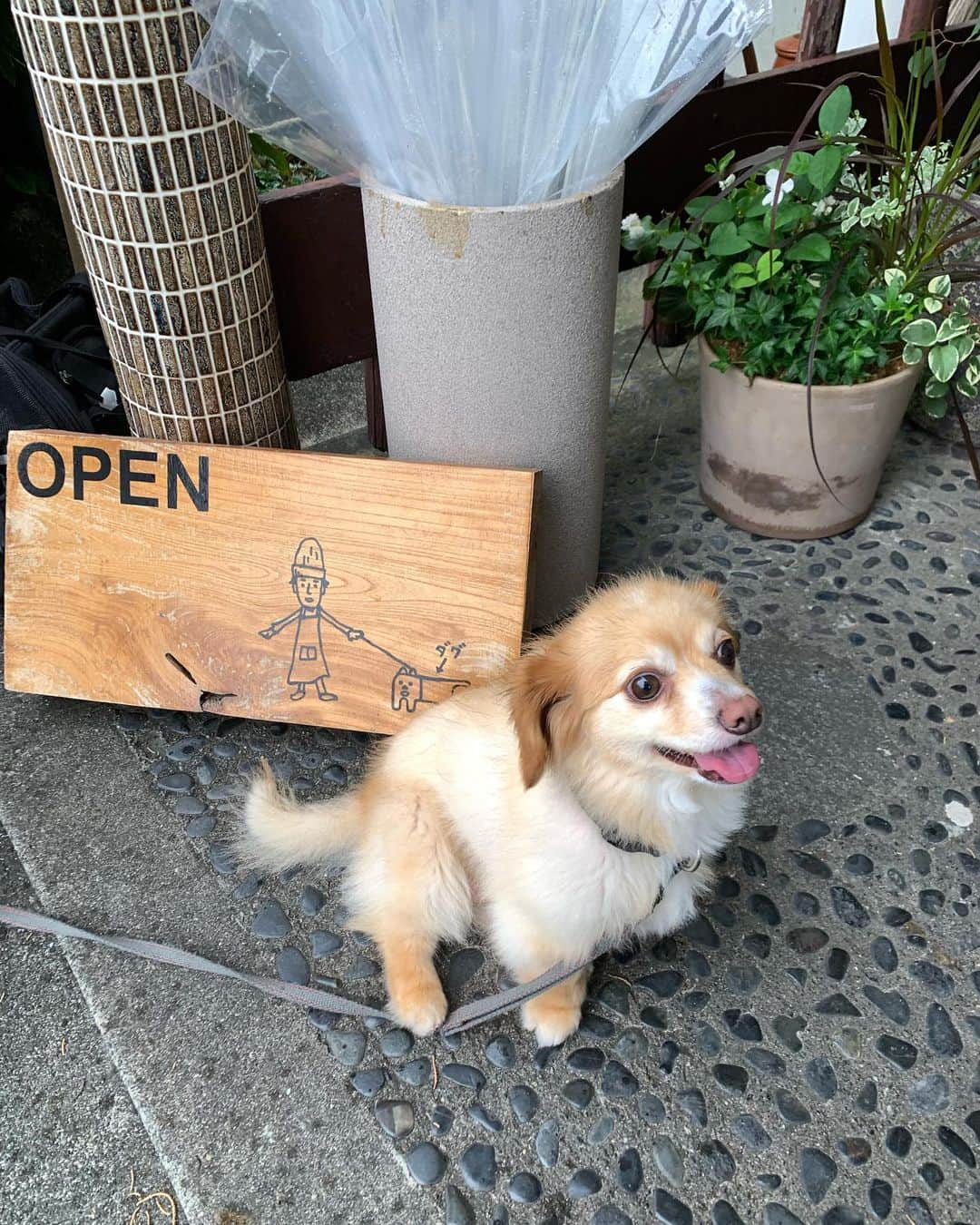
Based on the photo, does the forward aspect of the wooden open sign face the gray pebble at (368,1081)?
yes

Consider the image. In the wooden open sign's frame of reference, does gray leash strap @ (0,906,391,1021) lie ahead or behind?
ahead

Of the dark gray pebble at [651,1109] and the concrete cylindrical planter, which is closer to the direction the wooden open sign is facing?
the dark gray pebble

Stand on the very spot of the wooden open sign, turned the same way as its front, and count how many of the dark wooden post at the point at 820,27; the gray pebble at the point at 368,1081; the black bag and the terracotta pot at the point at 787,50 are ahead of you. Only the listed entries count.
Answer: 1

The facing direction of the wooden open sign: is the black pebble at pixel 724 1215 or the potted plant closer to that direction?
the black pebble

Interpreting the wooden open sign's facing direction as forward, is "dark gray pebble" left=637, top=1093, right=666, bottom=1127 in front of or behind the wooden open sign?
in front

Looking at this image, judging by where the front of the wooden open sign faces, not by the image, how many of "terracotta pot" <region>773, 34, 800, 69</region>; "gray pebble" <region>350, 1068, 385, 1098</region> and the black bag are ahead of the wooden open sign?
1

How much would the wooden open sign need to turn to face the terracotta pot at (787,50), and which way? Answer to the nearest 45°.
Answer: approximately 135° to its left

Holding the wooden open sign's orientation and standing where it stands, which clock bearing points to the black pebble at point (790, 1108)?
The black pebble is roughly at 11 o'clock from the wooden open sign.

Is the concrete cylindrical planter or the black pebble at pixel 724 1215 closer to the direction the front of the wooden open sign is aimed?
the black pebble

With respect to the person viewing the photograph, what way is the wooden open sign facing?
facing the viewer

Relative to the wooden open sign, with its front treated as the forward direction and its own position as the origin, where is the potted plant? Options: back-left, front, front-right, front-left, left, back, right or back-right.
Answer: left

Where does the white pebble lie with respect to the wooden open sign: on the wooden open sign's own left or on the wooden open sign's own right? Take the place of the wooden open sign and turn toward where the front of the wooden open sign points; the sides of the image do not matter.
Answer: on the wooden open sign's own left

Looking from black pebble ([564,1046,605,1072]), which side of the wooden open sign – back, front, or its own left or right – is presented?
front

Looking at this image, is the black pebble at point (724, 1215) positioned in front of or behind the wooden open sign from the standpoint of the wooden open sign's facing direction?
in front
